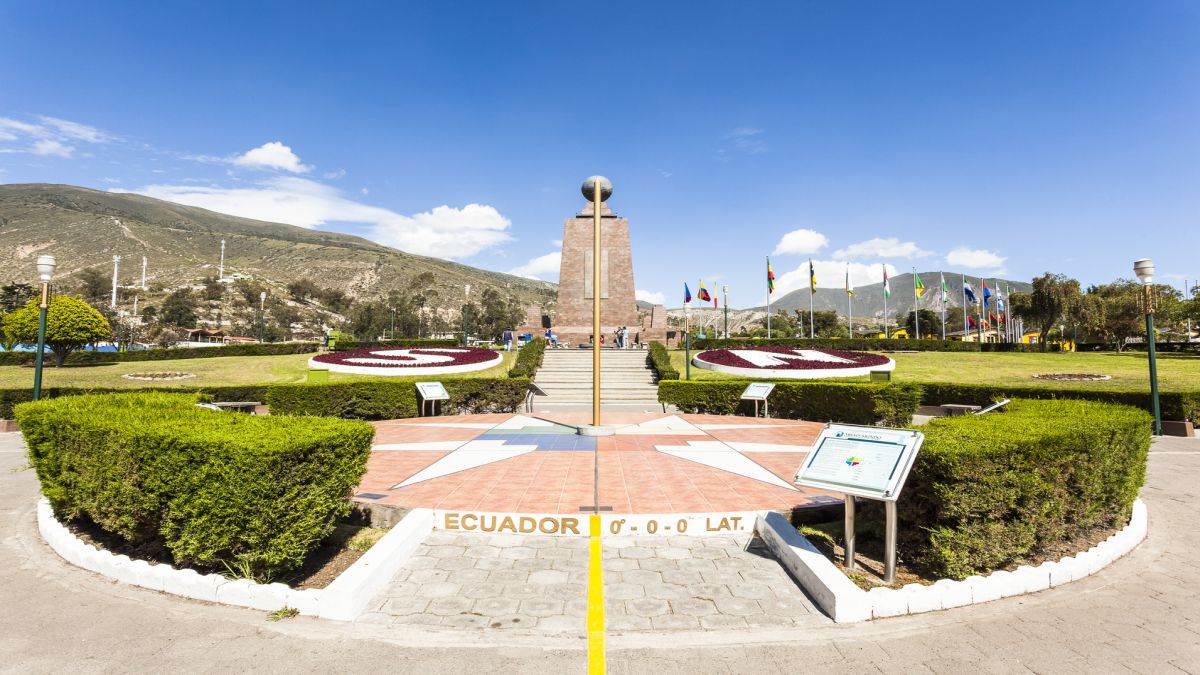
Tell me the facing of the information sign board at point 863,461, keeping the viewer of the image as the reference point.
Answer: facing the viewer and to the left of the viewer

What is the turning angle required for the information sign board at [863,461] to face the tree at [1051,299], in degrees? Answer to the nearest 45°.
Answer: approximately 135° to its right

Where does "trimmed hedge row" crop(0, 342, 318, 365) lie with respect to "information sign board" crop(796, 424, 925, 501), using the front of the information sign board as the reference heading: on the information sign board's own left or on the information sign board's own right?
on the information sign board's own right

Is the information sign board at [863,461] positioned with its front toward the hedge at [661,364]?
no

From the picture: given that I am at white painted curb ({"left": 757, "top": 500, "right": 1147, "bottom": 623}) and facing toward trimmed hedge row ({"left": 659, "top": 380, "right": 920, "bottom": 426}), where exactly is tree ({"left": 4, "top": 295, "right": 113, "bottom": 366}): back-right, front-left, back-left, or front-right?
front-left

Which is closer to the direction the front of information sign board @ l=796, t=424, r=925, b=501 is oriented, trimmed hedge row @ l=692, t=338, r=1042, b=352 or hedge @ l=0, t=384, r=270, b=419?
the hedge

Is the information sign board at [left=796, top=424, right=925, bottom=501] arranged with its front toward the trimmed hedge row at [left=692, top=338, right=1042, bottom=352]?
no

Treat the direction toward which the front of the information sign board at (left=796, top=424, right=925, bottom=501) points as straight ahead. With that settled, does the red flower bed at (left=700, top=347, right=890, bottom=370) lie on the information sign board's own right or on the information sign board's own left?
on the information sign board's own right

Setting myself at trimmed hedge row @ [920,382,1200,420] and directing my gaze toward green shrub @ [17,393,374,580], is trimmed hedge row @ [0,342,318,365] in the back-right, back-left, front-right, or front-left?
front-right

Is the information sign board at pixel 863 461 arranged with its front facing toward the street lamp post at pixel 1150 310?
no

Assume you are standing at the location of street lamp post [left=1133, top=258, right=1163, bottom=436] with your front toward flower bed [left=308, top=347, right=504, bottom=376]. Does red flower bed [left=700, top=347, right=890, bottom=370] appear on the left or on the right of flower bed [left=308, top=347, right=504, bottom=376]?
right
